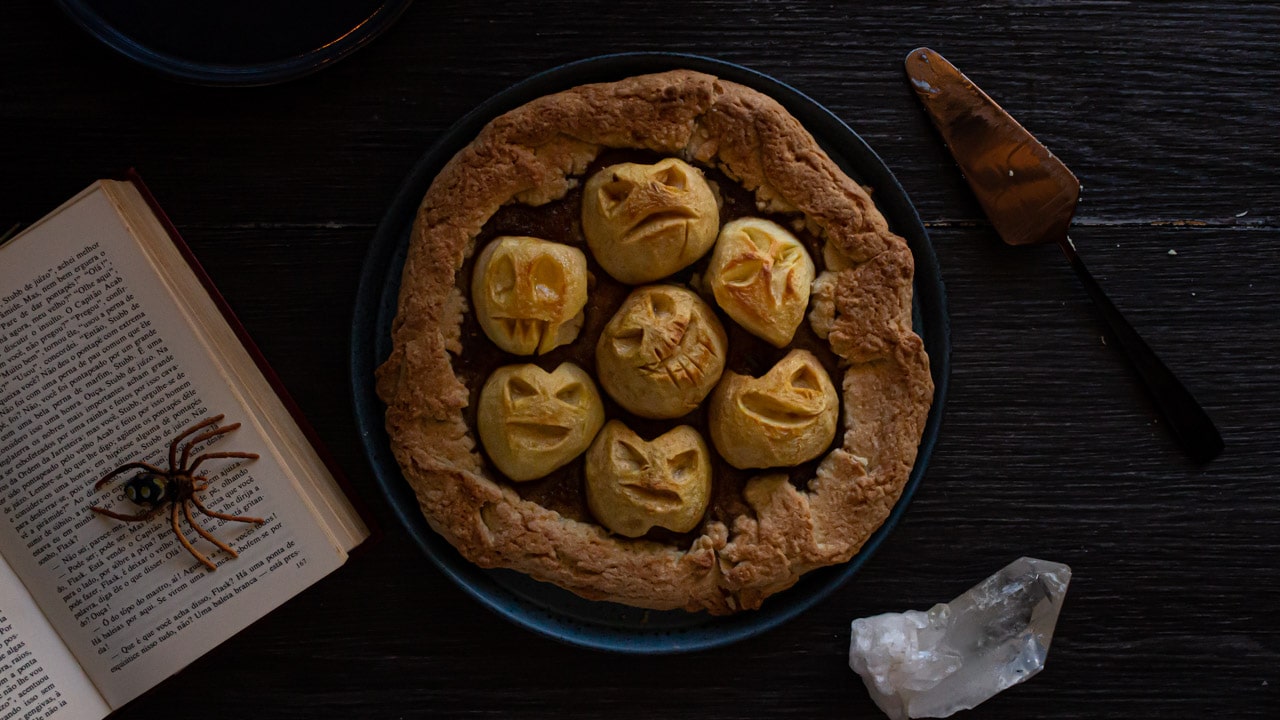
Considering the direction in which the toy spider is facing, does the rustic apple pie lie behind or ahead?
ahead

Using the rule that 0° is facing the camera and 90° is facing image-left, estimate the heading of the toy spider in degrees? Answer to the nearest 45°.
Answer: approximately 270°

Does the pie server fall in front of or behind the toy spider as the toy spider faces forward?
in front
